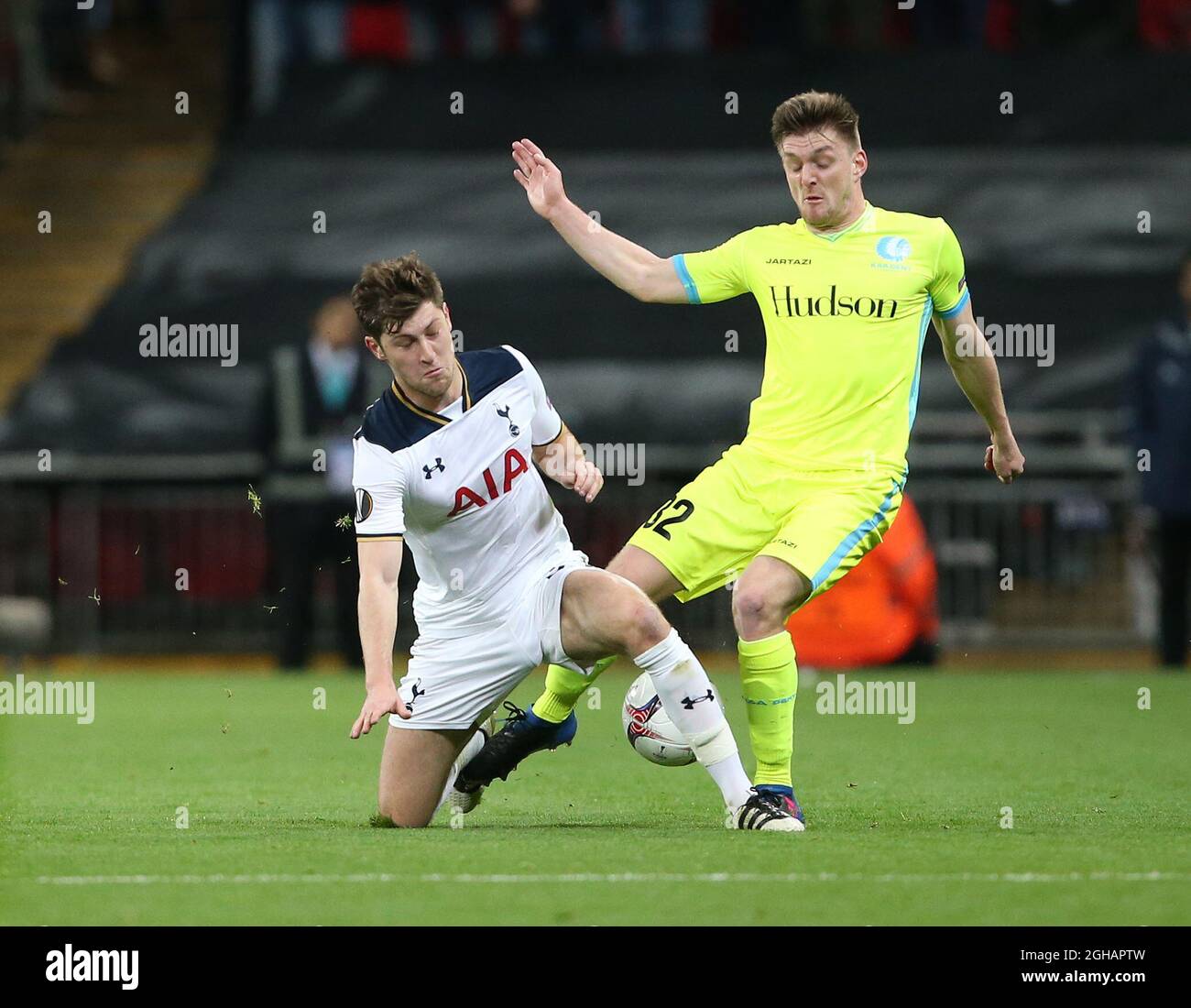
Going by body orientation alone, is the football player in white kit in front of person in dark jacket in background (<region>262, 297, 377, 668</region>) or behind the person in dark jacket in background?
in front

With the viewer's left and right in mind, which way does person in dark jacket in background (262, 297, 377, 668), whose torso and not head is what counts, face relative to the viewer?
facing the viewer and to the right of the viewer

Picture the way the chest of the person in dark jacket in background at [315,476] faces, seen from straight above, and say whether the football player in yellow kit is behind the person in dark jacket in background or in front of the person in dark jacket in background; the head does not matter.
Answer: in front

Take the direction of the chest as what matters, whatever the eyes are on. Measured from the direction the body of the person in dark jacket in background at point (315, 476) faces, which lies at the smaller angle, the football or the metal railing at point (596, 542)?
the football

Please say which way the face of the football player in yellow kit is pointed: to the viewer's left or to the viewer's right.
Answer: to the viewer's left
